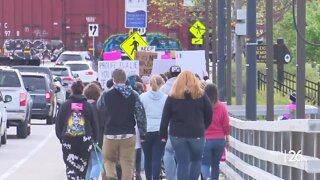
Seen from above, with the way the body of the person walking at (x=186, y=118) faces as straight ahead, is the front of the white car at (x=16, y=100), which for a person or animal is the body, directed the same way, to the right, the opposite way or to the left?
the same way

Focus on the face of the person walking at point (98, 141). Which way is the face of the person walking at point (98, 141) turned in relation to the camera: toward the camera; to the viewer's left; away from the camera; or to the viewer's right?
away from the camera

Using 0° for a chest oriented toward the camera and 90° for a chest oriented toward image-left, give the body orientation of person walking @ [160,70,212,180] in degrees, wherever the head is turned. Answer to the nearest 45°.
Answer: approximately 180°

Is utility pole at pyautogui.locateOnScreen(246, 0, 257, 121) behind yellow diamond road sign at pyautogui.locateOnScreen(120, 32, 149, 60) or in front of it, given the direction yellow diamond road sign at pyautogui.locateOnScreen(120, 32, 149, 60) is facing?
in front

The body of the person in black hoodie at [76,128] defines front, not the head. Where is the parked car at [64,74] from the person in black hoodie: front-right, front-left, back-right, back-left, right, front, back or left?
front

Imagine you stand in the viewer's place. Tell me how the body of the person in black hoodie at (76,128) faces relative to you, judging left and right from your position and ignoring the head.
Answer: facing away from the viewer

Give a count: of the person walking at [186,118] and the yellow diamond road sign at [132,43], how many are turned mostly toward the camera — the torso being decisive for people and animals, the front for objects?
1

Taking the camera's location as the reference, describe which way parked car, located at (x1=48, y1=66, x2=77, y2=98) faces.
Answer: facing away from the viewer

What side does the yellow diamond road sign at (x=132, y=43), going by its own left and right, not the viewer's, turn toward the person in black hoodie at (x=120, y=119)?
front

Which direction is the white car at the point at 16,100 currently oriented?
away from the camera
